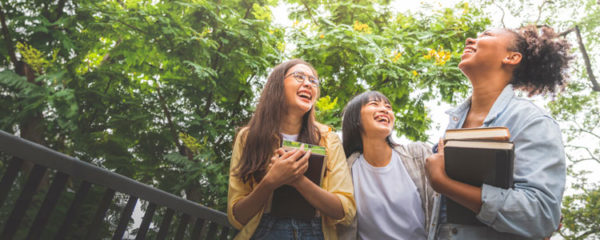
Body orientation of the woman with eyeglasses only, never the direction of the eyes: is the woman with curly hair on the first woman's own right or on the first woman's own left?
on the first woman's own left

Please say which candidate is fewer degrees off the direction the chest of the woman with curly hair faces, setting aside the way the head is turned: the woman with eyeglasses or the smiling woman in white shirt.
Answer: the woman with eyeglasses

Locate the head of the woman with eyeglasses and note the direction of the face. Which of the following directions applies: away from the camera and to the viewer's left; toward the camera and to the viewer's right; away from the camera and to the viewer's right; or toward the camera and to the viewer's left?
toward the camera and to the viewer's right

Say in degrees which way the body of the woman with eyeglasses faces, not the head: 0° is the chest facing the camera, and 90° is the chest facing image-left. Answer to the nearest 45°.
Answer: approximately 0°

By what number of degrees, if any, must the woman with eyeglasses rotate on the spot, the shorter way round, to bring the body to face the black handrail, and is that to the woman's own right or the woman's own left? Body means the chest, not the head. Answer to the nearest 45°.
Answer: approximately 90° to the woman's own right

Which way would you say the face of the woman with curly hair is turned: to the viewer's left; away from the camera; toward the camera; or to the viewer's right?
to the viewer's left
